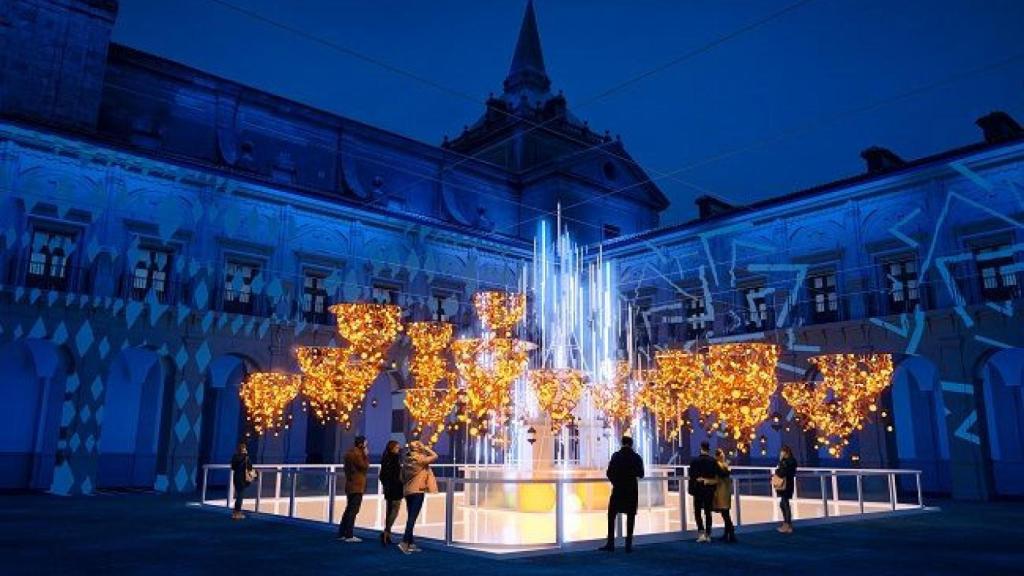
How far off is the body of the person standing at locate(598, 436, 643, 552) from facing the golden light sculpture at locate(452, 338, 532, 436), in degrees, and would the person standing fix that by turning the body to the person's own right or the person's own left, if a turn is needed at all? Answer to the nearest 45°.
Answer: approximately 45° to the person's own left

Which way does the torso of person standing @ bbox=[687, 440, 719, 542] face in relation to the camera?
away from the camera

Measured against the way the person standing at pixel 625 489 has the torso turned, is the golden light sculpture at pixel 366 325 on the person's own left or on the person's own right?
on the person's own left

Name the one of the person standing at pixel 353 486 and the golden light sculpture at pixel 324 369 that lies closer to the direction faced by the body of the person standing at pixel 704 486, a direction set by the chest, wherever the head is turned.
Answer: the golden light sculpture

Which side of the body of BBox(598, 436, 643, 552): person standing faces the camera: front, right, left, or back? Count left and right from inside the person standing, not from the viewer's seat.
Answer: back

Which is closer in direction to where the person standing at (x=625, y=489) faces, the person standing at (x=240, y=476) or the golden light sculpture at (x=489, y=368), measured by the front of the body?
the golden light sculpture

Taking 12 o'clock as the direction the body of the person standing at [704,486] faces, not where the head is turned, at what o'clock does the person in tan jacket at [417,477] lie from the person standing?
The person in tan jacket is roughly at 8 o'clock from the person standing.

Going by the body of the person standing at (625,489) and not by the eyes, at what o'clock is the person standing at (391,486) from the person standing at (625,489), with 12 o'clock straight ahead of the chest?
the person standing at (391,486) is roughly at 9 o'clock from the person standing at (625,489).

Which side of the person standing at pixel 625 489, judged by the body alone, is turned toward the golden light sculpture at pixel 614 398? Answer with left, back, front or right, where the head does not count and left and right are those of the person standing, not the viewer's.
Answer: front

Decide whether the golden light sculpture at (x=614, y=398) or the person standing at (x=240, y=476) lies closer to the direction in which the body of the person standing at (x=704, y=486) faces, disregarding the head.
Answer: the golden light sculpture

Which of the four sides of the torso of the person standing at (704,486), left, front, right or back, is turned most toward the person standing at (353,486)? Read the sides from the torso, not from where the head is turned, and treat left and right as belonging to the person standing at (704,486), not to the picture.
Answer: left

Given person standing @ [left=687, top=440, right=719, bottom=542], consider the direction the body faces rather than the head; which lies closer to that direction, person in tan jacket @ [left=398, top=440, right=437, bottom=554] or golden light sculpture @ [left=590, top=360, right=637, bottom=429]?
the golden light sculpture

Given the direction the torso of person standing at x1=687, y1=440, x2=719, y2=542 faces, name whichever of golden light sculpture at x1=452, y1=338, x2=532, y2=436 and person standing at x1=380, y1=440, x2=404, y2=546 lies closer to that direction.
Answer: the golden light sculpture

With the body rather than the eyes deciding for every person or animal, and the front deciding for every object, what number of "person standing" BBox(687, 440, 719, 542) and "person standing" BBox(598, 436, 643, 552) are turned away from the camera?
2

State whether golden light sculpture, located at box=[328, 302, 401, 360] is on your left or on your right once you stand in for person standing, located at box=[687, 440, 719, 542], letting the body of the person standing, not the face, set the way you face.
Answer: on your left

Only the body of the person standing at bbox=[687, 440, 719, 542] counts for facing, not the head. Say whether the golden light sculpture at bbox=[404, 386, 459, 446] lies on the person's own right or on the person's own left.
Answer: on the person's own left
